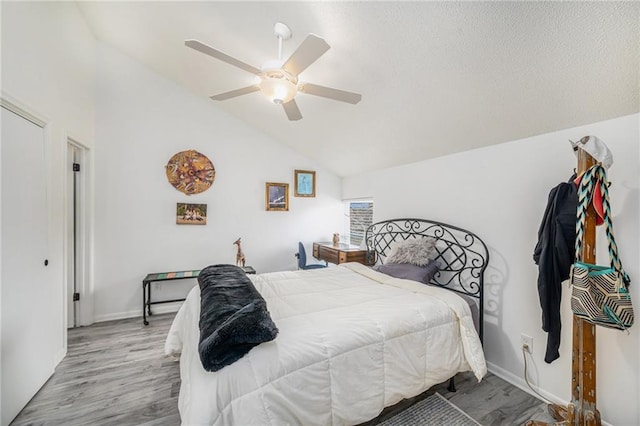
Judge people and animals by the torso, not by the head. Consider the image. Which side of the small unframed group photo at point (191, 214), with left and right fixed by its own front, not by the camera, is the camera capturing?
front

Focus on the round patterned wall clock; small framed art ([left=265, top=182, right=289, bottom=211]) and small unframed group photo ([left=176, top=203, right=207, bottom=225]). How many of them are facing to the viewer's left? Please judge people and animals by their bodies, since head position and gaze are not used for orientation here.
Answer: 0

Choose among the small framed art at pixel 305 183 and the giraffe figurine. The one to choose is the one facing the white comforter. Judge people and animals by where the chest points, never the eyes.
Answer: the small framed art

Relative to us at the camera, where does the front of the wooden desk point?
facing the viewer and to the left of the viewer

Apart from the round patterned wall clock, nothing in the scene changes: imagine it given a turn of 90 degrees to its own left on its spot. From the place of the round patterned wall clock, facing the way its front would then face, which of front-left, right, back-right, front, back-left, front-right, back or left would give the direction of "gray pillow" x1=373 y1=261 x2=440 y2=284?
front-right

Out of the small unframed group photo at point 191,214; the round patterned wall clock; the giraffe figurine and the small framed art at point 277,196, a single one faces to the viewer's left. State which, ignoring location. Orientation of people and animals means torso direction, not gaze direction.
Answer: the giraffe figurine

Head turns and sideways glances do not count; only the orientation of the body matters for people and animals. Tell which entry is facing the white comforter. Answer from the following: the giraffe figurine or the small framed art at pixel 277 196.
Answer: the small framed art

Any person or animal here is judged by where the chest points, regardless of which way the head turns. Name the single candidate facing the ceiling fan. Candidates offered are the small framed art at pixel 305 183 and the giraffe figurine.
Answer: the small framed art

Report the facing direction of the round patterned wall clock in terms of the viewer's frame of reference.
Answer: facing the viewer

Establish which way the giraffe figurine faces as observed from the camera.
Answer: facing to the left of the viewer

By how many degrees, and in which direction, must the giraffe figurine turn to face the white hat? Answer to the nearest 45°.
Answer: approximately 135° to its left
